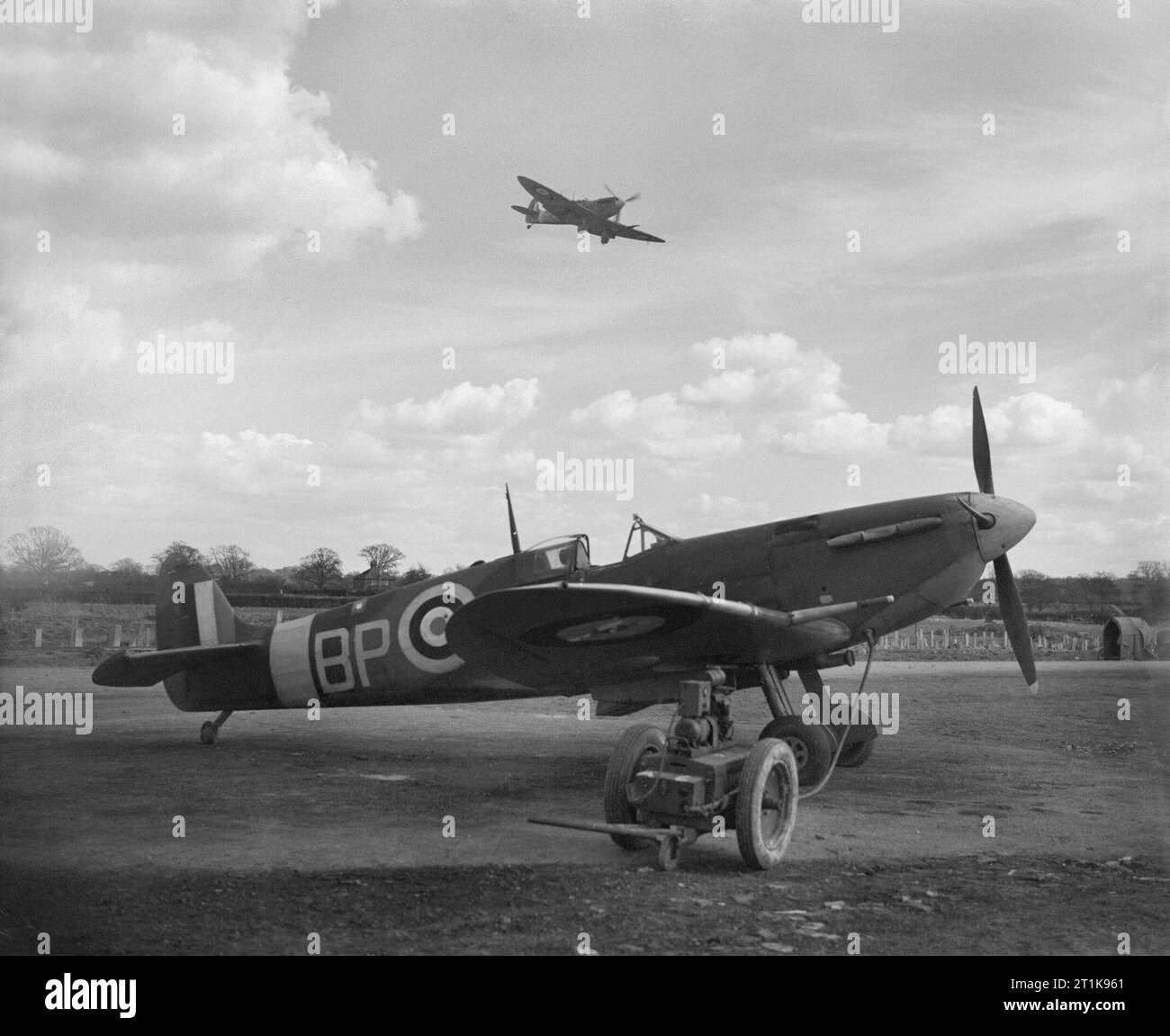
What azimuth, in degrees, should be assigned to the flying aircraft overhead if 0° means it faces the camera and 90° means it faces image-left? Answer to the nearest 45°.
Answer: approximately 315°

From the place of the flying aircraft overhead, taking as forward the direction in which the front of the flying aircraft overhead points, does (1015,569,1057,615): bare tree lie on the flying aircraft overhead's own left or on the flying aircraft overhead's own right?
on the flying aircraft overhead's own left

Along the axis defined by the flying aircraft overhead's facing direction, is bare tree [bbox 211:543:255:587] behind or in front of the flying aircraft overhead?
behind
